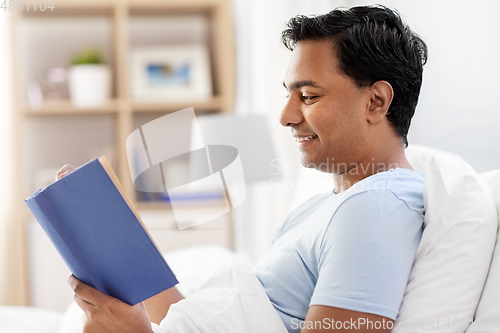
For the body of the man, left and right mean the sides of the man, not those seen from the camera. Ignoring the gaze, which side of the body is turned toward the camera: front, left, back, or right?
left

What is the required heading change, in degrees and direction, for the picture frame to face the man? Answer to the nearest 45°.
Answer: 0° — it already faces them

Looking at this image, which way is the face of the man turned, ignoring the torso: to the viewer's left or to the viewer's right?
to the viewer's left

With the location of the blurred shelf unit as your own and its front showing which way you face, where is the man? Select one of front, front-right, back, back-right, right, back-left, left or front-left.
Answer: front

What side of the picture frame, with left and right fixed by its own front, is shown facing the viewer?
front

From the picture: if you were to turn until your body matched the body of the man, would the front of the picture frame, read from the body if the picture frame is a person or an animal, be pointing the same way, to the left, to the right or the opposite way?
to the left

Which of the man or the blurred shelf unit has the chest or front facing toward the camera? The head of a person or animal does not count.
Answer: the blurred shelf unit

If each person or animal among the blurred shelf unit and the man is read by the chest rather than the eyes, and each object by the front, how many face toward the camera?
1

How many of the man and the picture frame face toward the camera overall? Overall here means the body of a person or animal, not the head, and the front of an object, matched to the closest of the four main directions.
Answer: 1

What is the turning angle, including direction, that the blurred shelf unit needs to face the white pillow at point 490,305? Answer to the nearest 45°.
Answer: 0° — it already faces it

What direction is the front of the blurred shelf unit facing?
toward the camera

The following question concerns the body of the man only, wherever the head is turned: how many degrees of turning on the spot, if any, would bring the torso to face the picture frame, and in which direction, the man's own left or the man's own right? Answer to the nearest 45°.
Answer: approximately 90° to the man's own right
